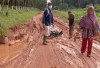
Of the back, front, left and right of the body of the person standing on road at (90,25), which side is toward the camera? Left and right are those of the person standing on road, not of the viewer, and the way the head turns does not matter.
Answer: front
